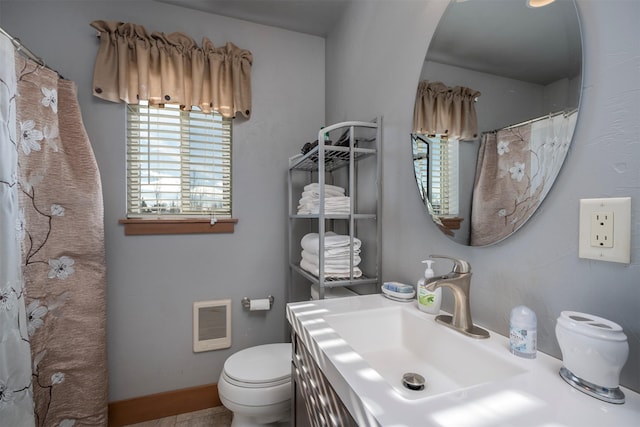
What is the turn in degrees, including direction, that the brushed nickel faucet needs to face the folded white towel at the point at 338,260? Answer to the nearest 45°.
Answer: approximately 90° to its right

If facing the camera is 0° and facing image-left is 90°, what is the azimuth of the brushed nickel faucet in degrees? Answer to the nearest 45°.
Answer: approximately 45°

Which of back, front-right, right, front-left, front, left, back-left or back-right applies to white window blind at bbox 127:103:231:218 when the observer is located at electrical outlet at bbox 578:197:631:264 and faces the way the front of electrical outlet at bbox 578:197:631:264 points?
front-right

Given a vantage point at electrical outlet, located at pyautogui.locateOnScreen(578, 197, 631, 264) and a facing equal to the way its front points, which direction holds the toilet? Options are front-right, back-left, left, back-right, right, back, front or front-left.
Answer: front-right

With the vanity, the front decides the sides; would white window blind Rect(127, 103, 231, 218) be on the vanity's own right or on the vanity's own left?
on the vanity's own right

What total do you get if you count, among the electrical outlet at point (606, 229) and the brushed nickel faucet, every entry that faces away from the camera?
0

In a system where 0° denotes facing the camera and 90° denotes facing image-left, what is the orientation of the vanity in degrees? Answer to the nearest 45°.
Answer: approximately 45°

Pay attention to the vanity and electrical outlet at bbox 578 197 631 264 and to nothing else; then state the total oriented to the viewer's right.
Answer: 0

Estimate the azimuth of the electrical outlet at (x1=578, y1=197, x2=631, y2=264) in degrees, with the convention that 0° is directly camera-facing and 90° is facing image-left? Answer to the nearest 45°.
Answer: approximately 45°

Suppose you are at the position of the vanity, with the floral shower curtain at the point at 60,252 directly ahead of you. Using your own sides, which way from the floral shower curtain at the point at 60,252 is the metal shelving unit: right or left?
right
